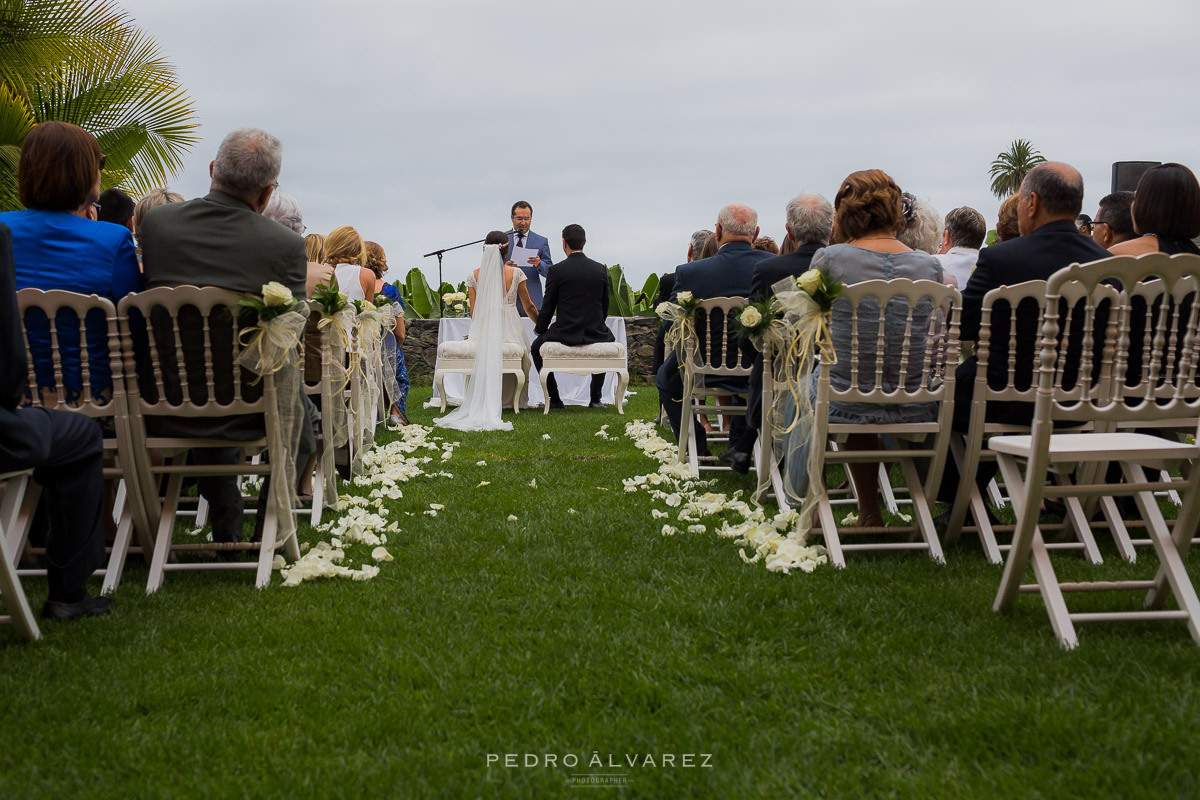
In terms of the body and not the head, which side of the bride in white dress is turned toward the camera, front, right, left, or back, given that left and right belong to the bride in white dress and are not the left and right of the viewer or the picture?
back

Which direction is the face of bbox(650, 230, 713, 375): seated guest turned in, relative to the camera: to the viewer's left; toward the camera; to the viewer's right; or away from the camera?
away from the camera

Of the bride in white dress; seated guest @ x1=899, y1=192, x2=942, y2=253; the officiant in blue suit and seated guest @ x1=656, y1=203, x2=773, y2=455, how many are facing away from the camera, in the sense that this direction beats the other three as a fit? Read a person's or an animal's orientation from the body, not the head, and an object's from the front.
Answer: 3

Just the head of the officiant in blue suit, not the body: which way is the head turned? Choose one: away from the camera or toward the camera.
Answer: toward the camera

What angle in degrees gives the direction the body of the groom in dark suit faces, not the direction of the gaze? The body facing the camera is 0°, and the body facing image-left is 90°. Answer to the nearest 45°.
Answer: approximately 180°

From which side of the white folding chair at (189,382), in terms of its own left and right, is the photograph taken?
back

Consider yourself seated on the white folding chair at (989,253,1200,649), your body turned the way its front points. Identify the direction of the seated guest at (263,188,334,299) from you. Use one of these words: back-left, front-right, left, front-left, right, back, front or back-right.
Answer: front-left

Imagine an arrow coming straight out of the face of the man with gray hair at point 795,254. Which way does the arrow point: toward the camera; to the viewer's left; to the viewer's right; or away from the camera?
away from the camera

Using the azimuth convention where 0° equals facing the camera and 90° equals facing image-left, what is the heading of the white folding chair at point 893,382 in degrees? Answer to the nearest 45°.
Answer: approximately 180°

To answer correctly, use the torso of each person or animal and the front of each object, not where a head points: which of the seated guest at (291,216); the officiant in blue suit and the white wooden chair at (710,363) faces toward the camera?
the officiant in blue suit

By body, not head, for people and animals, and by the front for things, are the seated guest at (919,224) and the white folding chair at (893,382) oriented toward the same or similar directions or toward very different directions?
same or similar directions

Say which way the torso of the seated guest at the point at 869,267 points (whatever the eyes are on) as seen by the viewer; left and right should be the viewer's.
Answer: facing away from the viewer

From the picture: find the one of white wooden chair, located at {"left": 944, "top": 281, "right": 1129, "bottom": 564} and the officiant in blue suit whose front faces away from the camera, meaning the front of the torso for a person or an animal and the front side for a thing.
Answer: the white wooden chair

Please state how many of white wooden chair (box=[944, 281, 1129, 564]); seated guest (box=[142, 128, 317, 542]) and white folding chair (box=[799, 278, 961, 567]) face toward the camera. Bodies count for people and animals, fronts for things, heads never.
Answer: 0

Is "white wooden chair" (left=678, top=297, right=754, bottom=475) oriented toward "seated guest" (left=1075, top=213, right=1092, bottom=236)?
no

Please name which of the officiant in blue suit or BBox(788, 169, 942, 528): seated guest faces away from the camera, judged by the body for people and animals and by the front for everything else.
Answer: the seated guest

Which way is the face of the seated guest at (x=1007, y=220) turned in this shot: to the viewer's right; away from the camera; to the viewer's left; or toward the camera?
away from the camera

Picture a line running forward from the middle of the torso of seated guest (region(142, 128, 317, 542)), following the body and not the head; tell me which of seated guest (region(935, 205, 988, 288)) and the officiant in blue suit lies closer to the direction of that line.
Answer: the officiant in blue suit

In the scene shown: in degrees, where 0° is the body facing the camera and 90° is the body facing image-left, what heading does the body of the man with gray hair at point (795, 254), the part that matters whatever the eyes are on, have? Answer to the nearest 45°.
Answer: approximately 135°

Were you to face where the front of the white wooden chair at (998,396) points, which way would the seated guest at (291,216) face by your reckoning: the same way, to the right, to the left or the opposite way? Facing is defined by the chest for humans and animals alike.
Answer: the same way

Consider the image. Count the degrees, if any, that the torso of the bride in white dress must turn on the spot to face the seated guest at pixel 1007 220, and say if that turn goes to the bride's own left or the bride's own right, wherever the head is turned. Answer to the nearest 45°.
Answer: approximately 135° to the bride's own right

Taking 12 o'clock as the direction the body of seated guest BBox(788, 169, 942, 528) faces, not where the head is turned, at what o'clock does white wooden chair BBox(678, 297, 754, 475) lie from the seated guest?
The white wooden chair is roughly at 11 o'clock from the seated guest.

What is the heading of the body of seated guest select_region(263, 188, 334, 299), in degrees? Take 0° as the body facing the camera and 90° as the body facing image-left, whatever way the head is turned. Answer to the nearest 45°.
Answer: approximately 225°

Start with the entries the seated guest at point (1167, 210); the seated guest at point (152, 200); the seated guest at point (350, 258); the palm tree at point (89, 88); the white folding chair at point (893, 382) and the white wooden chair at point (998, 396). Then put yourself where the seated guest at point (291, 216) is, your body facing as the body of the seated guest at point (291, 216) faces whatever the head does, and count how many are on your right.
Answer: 3
